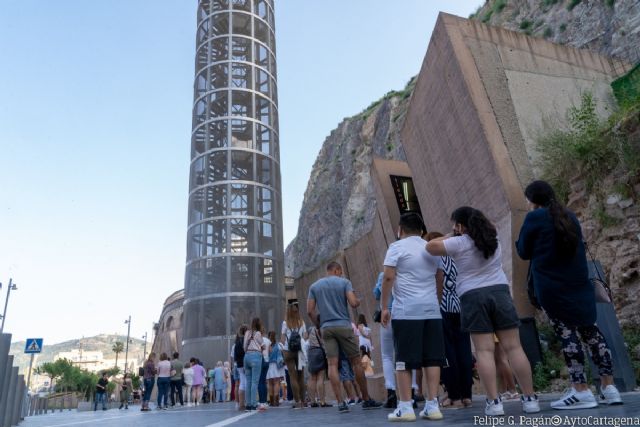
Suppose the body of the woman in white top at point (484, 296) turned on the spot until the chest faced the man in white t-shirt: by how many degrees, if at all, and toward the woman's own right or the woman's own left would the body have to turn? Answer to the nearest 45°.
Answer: approximately 45° to the woman's own left

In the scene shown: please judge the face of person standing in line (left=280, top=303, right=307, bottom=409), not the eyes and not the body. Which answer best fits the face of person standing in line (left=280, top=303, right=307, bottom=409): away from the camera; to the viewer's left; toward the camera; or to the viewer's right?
away from the camera

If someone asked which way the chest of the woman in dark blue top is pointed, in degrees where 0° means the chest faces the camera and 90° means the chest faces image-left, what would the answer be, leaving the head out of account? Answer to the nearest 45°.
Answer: approximately 135°

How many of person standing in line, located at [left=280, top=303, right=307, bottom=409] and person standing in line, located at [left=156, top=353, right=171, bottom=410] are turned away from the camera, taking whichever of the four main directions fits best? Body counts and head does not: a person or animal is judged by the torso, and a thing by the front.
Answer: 2

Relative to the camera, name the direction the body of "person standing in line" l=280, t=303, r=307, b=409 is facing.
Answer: away from the camera
